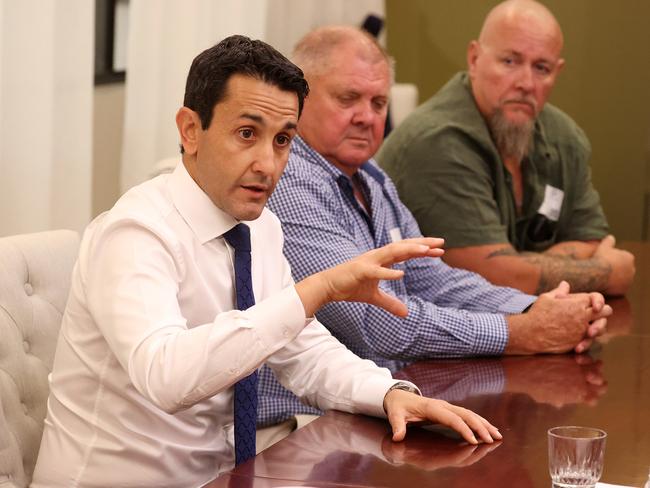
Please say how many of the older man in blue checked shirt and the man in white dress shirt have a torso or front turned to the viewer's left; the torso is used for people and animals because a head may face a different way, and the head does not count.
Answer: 0

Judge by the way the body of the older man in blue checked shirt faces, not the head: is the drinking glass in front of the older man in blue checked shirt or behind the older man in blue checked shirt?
in front

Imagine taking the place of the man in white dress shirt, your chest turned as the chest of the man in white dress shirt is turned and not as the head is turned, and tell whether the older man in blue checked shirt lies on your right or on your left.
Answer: on your left

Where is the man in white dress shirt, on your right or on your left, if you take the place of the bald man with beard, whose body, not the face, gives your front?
on your right

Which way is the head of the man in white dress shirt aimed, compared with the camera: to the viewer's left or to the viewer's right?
to the viewer's right

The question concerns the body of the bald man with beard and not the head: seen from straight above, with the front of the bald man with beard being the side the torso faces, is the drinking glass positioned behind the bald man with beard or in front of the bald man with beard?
in front
